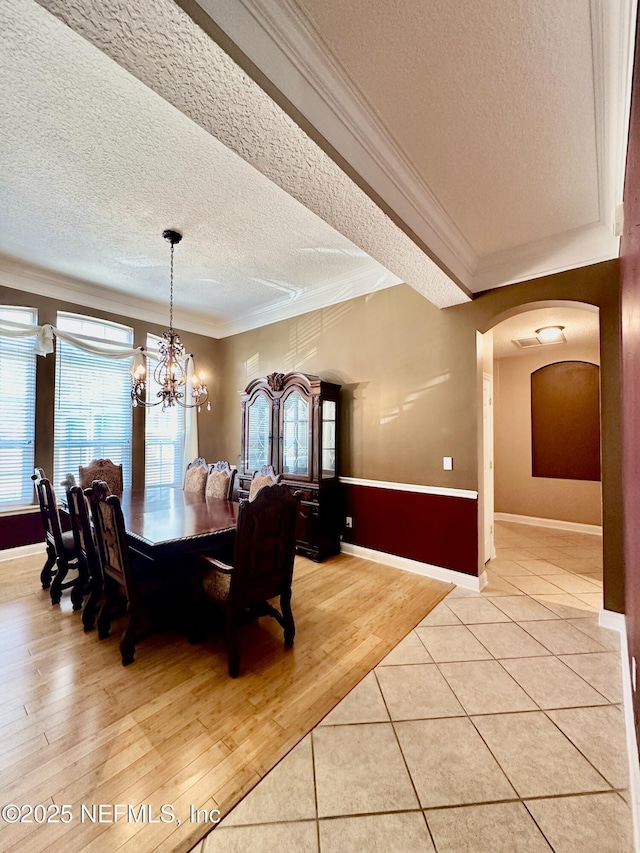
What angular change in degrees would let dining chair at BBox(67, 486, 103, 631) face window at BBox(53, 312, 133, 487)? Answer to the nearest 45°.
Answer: approximately 90° to its left

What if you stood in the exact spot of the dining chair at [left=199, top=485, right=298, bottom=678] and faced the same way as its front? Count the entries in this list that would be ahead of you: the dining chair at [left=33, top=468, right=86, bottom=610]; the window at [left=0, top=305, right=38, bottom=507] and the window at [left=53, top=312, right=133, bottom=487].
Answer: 3

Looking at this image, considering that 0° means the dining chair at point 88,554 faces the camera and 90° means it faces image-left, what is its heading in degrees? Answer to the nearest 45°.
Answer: approximately 270°

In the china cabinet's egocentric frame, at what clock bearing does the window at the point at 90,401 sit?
The window is roughly at 2 o'clock from the china cabinet.

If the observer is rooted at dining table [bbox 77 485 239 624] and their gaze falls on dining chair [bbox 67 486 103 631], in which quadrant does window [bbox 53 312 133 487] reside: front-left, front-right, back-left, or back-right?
front-right

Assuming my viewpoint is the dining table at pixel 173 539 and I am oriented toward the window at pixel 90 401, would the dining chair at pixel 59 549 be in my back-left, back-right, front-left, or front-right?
front-left

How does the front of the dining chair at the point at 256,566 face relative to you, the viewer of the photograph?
facing away from the viewer and to the left of the viewer

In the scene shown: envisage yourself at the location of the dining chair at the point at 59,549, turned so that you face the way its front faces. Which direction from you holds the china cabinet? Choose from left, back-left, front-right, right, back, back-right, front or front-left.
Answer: front

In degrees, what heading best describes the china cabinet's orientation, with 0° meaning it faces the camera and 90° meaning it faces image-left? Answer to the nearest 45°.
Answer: approximately 45°

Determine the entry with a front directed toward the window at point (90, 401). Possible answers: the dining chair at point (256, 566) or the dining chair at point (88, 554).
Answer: the dining chair at point (256, 566)

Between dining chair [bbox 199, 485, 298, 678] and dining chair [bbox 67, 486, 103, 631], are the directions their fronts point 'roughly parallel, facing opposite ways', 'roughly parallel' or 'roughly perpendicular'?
roughly perpendicular

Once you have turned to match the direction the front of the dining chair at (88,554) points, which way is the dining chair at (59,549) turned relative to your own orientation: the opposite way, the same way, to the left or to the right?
the same way

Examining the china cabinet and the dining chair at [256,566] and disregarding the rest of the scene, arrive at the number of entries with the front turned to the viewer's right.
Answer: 0

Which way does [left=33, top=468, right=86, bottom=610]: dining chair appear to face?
to the viewer's right

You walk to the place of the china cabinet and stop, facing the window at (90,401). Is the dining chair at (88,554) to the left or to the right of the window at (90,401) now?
left

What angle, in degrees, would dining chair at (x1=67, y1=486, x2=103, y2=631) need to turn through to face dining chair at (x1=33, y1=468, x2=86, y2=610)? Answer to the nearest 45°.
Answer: approximately 90° to its left

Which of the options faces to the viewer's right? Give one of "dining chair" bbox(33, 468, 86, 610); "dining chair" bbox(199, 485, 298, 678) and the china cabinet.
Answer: "dining chair" bbox(33, 468, 86, 610)

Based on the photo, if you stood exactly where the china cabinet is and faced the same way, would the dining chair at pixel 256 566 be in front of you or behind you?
in front

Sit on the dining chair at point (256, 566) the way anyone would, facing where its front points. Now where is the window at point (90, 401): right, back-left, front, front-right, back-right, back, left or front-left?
front
